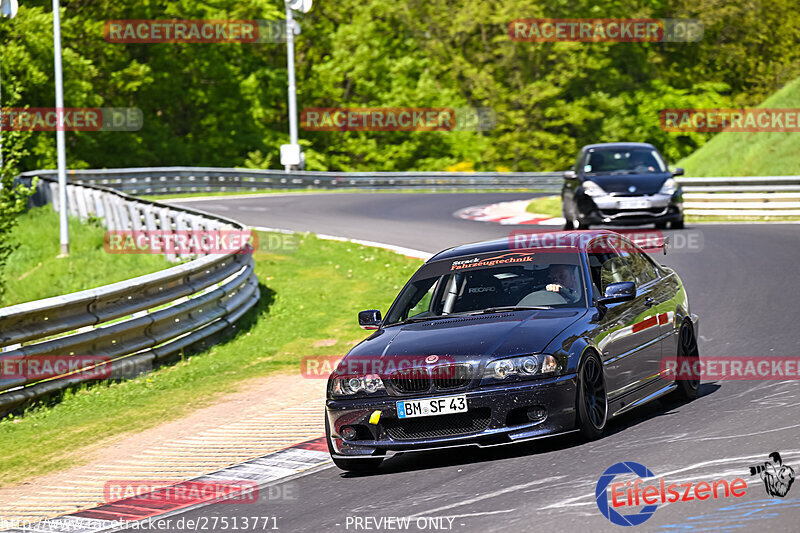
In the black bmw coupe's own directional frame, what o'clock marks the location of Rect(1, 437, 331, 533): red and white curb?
The red and white curb is roughly at 1 o'clock from the black bmw coupe.

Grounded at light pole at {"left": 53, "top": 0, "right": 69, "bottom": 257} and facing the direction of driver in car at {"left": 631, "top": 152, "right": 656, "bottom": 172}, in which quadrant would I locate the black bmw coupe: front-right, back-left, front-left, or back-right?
front-right

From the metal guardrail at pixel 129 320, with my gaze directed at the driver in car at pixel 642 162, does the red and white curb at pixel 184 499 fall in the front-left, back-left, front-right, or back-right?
back-right

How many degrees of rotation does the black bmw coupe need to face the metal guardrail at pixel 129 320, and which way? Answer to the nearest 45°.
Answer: approximately 90° to its right

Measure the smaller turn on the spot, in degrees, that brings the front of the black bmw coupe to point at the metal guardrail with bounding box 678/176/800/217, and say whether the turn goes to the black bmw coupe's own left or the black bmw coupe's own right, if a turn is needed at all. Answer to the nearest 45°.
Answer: approximately 135° to the black bmw coupe's own right

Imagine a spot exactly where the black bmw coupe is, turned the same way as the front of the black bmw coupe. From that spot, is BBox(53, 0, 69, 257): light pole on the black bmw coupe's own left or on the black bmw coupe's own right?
on the black bmw coupe's own right

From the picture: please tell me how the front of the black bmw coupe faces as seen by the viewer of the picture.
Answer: facing the viewer and to the left of the viewer

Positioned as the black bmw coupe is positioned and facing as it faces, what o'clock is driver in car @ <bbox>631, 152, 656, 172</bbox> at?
The driver in car is roughly at 5 o'clock from the black bmw coupe.

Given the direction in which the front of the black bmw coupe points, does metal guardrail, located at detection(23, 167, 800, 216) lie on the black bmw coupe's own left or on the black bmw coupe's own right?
on the black bmw coupe's own right
